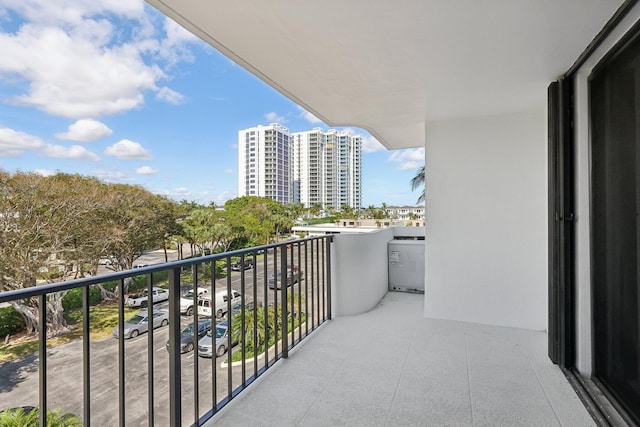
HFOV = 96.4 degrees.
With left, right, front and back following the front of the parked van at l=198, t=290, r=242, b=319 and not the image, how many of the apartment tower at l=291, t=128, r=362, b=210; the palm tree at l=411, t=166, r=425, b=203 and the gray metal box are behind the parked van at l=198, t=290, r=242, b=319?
0

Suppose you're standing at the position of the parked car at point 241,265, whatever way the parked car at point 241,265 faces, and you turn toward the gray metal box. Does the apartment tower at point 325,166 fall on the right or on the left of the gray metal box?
left

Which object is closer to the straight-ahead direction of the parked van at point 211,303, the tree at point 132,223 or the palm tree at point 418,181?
the palm tree

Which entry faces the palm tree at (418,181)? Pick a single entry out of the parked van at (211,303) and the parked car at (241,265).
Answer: the parked van at (211,303)

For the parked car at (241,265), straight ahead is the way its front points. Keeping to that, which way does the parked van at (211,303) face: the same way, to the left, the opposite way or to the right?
the opposite way

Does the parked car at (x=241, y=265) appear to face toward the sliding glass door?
no

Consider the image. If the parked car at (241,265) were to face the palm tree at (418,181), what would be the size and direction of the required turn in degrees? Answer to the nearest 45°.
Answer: approximately 180°

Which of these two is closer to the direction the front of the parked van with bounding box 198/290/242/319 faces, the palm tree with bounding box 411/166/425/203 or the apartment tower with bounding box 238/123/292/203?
the palm tree

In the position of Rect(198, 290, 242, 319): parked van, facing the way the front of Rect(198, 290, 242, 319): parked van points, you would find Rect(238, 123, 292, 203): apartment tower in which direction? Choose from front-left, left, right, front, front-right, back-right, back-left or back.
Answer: front-left

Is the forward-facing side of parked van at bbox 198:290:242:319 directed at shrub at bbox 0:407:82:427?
no
